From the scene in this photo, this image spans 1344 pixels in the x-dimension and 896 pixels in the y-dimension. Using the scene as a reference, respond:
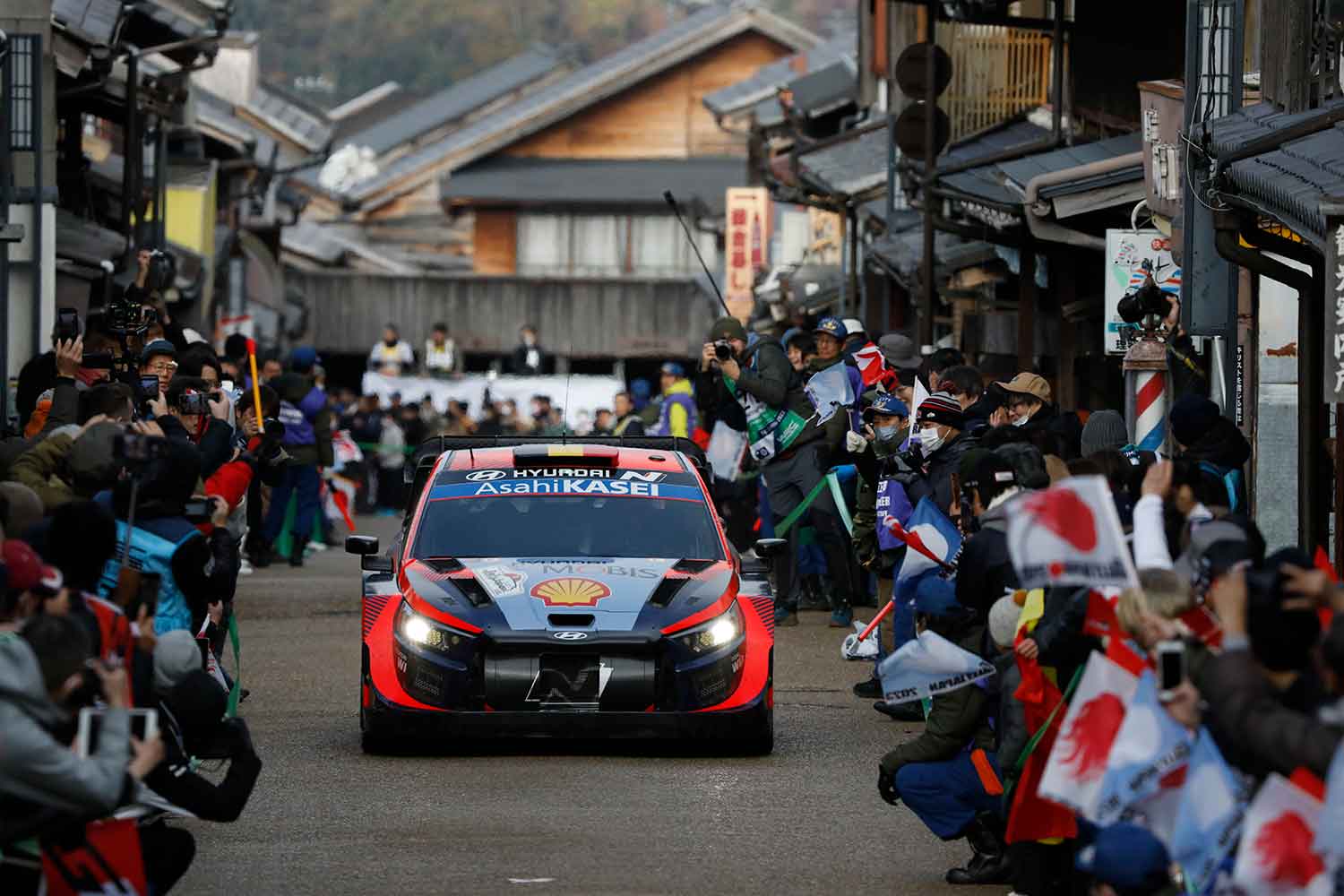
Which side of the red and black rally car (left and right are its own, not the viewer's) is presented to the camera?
front

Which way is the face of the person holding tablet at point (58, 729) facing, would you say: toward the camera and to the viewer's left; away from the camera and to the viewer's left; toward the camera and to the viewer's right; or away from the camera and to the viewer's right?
away from the camera and to the viewer's right

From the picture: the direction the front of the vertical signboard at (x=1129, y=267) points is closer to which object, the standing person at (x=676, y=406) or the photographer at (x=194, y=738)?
the photographer

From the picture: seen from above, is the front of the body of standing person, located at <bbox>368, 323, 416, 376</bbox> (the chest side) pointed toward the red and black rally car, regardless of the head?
yes

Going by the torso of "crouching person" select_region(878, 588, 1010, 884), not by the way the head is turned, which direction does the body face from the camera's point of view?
to the viewer's left

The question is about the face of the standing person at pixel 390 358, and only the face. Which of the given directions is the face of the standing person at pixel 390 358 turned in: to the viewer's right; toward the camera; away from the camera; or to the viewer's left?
toward the camera

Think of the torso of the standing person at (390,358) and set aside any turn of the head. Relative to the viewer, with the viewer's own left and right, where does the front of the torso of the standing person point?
facing the viewer

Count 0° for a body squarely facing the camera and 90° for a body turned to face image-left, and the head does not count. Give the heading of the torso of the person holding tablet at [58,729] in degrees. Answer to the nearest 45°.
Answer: approximately 225°

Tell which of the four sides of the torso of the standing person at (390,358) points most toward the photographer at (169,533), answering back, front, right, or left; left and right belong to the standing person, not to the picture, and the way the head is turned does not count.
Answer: front

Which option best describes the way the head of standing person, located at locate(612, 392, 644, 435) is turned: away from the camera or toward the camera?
toward the camera

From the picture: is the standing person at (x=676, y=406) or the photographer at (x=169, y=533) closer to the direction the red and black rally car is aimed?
the photographer
